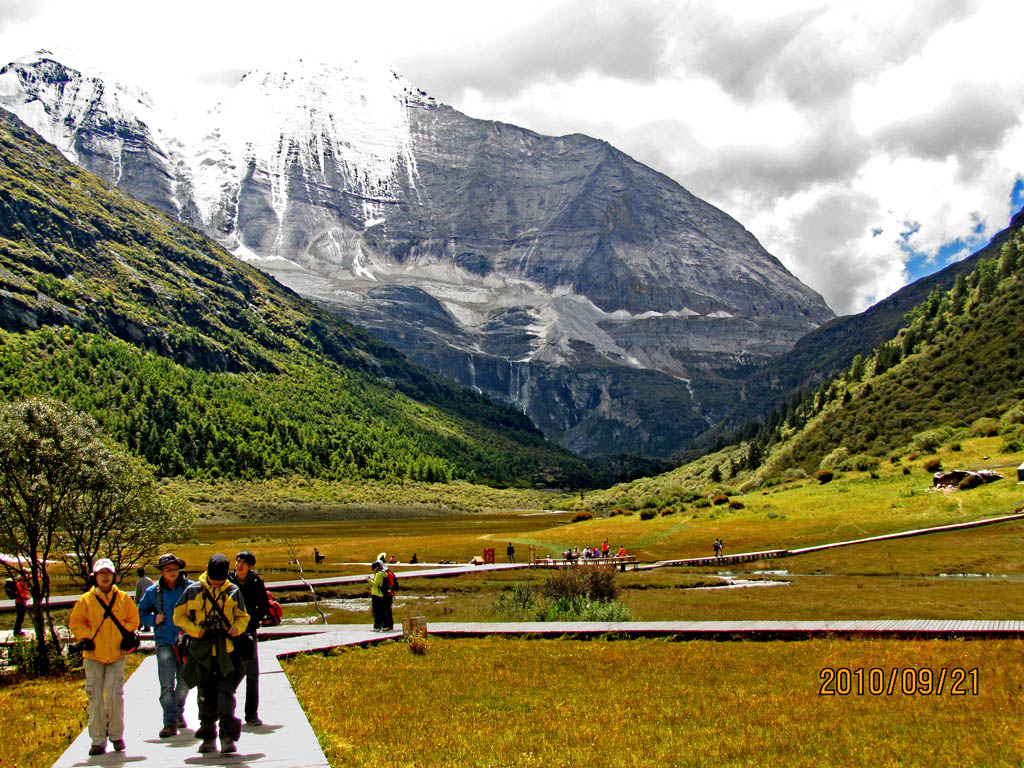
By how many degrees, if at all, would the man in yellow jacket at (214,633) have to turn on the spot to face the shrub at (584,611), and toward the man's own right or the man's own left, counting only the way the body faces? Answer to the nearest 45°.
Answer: approximately 135° to the man's own left

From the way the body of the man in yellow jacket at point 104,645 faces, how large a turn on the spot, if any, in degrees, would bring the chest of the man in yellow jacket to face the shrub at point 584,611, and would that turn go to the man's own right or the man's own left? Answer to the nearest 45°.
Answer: approximately 135° to the man's own left

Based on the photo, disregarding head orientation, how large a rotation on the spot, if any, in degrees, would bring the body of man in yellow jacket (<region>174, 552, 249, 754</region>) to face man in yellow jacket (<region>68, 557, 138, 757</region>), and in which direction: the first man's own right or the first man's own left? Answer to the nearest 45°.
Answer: approximately 135° to the first man's own right

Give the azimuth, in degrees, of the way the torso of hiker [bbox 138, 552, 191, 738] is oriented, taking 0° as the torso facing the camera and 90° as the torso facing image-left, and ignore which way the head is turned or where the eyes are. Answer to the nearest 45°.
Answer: approximately 0°

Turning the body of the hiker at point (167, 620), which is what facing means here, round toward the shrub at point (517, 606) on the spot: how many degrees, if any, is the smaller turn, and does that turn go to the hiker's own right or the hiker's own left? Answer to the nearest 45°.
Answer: approximately 135° to the hiker's own left

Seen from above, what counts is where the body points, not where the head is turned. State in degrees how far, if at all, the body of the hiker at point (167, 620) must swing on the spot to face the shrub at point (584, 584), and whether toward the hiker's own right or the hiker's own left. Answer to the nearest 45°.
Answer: approximately 135° to the hiker's own left

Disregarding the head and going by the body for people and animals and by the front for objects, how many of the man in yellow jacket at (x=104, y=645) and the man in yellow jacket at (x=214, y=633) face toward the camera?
2

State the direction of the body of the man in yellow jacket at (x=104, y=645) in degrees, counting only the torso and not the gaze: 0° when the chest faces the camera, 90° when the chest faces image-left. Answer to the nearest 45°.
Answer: approximately 0°

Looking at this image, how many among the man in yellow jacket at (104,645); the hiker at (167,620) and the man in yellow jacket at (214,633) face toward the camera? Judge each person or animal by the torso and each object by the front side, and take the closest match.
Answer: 3

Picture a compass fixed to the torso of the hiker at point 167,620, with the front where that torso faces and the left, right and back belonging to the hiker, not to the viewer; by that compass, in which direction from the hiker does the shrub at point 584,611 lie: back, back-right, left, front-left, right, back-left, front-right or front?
back-left
